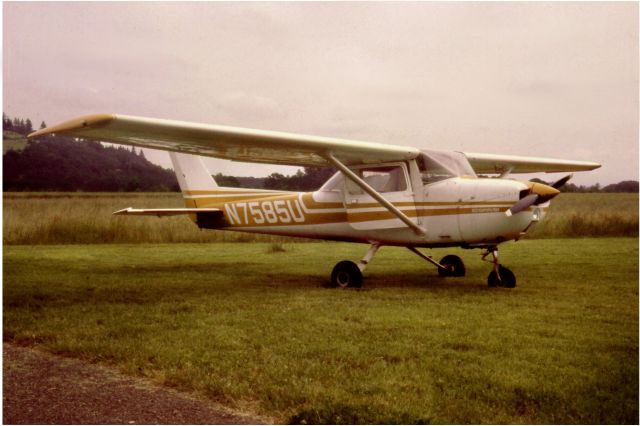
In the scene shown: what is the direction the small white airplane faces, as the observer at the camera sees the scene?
facing the viewer and to the right of the viewer
